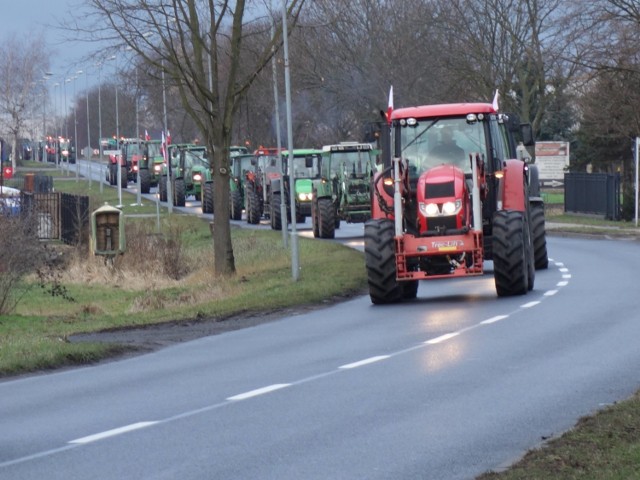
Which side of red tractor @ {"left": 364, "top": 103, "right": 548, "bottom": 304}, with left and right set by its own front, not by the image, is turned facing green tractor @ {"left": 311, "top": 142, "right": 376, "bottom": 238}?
back

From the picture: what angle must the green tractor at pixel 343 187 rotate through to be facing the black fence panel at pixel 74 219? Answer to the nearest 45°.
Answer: approximately 90° to its right

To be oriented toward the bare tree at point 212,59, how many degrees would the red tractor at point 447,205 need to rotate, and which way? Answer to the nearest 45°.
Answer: approximately 135° to its right

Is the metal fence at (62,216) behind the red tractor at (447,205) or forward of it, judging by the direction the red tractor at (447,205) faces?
behind

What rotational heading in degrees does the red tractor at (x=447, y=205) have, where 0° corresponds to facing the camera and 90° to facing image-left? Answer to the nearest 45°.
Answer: approximately 0°

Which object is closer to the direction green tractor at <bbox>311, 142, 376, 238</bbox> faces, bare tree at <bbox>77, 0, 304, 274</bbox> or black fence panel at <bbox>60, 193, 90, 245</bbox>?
the bare tree

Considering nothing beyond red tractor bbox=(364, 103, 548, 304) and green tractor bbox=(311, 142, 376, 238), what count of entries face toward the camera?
2

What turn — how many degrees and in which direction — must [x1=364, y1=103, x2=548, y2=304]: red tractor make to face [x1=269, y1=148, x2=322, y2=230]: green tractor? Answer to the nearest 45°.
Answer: approximately 180°

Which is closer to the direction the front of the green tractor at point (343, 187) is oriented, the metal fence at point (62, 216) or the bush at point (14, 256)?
the bush
